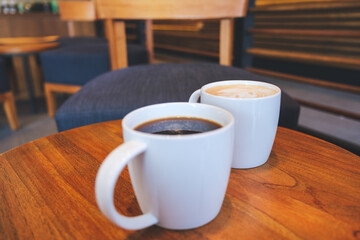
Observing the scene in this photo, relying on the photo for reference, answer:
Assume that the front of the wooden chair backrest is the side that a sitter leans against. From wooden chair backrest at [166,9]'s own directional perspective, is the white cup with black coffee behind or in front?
in front

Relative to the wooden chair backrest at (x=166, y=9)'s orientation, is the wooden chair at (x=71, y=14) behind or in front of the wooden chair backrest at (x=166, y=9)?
behind

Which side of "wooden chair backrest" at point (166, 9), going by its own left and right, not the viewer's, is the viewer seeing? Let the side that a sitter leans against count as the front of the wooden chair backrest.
front

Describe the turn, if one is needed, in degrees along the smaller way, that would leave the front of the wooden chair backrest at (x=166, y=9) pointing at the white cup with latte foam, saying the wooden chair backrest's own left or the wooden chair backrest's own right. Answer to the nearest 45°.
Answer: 0° — it already faces it

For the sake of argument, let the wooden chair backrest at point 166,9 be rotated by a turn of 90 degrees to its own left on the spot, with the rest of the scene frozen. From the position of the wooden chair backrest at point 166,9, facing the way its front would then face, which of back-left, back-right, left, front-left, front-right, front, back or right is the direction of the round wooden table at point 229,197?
right
